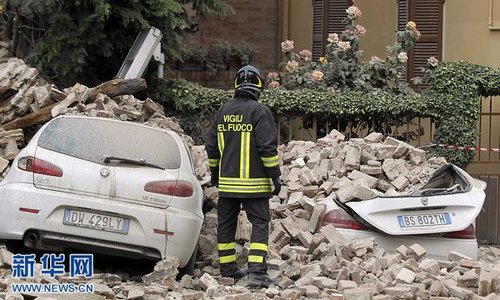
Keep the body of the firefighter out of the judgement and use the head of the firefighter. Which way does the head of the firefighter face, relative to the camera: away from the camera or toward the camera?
away from the camera

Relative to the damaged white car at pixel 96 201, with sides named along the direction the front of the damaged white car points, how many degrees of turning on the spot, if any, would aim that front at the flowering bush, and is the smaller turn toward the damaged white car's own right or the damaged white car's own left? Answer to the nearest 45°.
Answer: approximately 45° to the damaged white car's own right

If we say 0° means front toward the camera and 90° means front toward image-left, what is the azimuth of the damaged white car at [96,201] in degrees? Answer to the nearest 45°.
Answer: approximately 180°

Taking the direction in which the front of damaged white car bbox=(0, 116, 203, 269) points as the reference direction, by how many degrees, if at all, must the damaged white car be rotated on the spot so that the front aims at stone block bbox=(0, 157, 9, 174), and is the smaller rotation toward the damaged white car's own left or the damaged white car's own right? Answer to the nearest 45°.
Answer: approximately 45° to the damaged white car's own left

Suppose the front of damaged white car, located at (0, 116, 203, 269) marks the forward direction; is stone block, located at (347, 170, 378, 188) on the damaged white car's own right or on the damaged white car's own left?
on the damaged white car's own right

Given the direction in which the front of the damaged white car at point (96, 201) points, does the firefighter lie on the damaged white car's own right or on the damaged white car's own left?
on the damaged white car's own right

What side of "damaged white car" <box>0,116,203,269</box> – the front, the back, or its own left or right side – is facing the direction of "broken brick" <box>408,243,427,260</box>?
right

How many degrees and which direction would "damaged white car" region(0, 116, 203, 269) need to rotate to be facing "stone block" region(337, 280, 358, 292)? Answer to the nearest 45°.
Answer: approximately 90° to its right

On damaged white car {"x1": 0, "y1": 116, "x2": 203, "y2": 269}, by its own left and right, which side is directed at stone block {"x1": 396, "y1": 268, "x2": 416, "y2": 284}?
right
